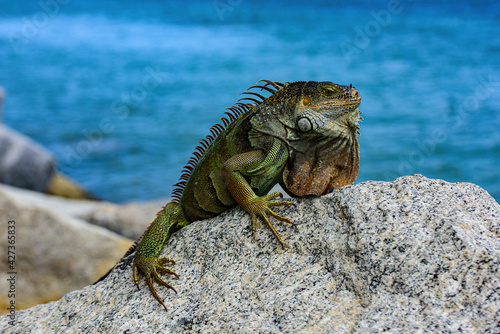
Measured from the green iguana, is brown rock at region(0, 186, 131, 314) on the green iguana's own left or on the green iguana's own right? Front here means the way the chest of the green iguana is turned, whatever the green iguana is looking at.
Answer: on the green iguana's own left

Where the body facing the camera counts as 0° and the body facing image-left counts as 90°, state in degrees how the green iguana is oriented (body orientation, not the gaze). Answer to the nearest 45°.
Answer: approximately 270°

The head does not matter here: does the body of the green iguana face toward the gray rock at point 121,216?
no
